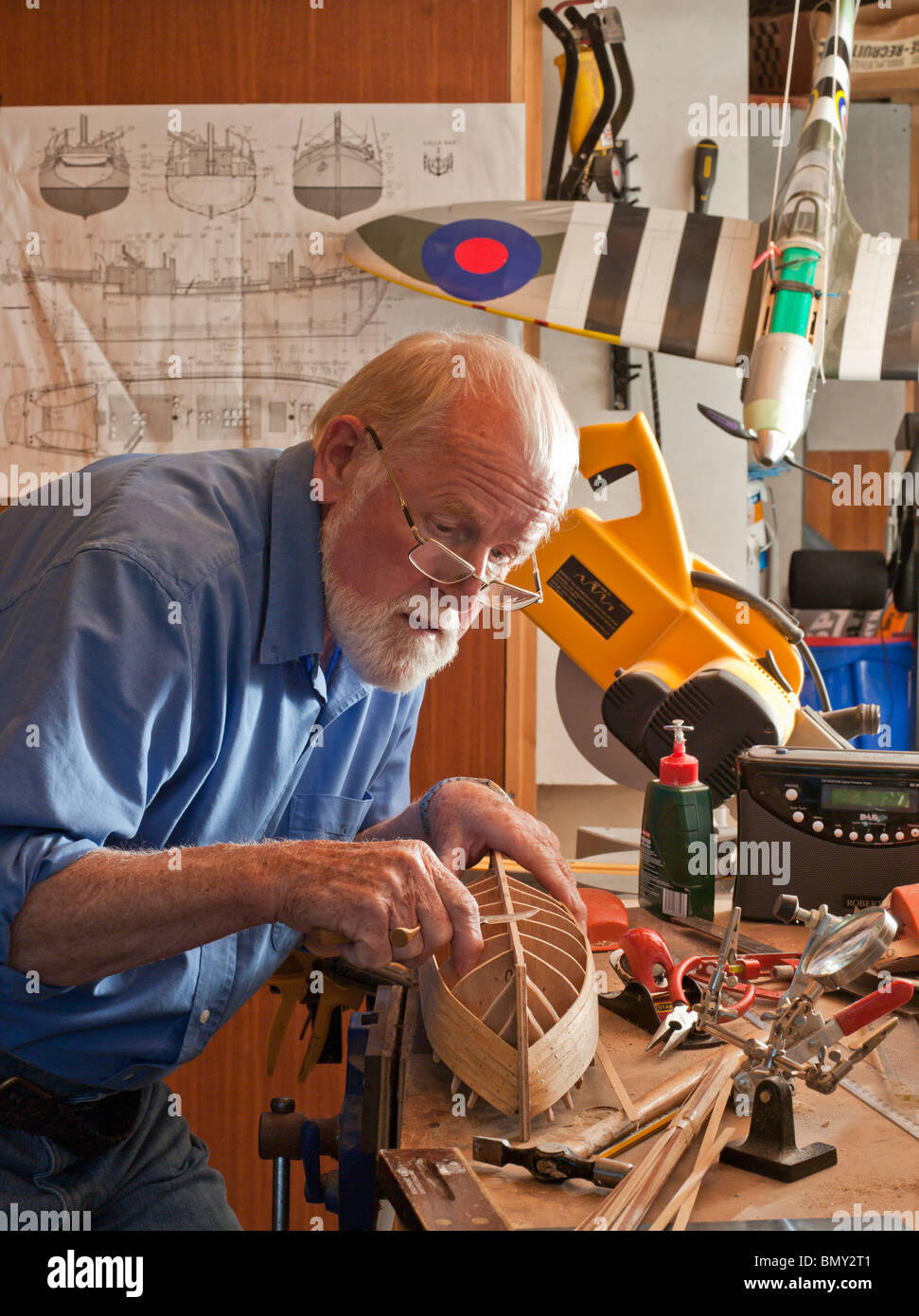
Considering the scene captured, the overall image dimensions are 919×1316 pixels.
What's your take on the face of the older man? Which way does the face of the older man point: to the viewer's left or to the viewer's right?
to the viewer's right

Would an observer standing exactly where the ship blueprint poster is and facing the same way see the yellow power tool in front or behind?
in front

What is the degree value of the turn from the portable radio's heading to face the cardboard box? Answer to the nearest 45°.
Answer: approximately 180°

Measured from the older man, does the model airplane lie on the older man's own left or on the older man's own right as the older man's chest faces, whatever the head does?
on the older man's own left

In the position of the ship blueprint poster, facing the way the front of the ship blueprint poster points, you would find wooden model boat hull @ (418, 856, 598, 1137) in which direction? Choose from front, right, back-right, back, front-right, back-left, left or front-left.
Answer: front

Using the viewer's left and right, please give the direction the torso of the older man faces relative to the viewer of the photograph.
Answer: facing the viewer and to the right of the viewer

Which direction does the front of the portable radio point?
toward the camera

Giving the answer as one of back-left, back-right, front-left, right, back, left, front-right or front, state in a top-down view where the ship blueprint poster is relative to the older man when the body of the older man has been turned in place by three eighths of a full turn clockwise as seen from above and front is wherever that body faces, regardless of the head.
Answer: right

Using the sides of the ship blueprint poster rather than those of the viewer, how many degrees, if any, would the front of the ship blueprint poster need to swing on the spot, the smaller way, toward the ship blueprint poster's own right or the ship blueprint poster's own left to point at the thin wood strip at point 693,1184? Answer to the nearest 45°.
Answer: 0° — it already faces it
